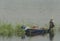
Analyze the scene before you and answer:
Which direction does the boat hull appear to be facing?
to the viewer's right
